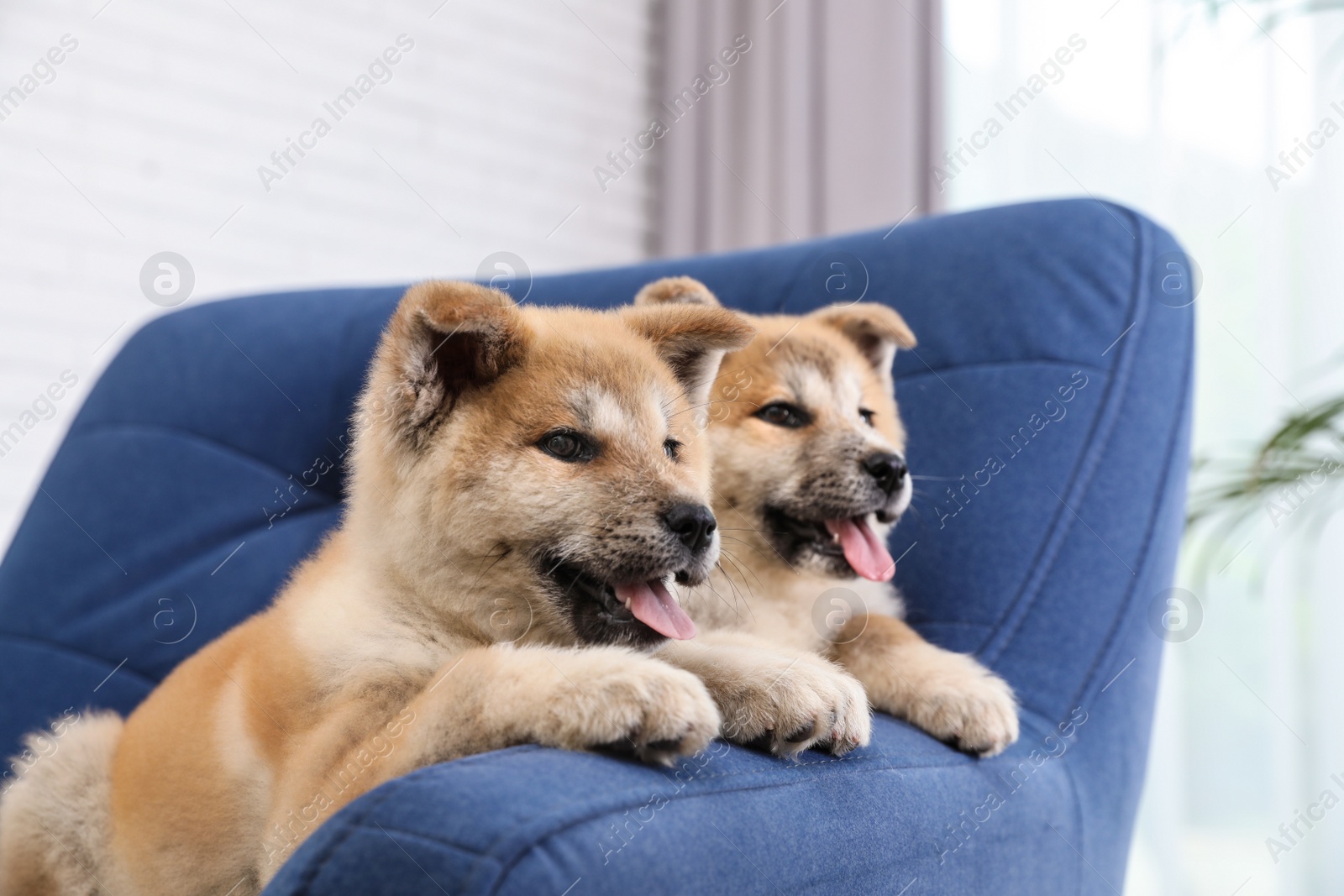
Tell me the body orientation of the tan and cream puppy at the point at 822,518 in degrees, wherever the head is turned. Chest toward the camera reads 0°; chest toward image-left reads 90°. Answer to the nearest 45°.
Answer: approximately 315°

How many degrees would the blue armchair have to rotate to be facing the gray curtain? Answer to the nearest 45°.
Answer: approximately 135° to its right

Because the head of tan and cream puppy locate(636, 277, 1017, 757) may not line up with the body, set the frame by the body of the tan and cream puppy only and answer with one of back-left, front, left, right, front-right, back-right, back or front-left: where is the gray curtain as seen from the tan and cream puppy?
back-left
